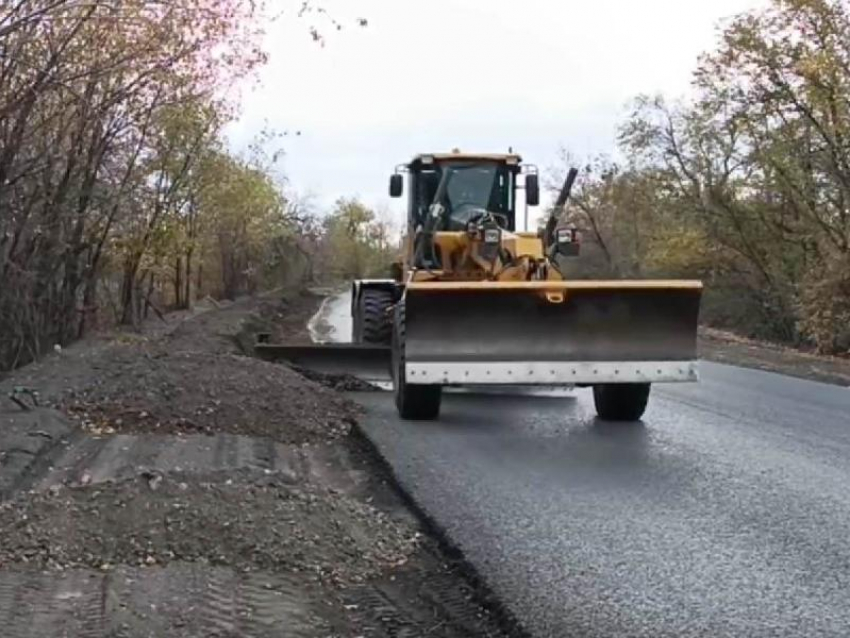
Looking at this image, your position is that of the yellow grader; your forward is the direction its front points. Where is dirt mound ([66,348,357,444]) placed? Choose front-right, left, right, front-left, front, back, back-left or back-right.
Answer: right

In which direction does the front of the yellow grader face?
toward the camera

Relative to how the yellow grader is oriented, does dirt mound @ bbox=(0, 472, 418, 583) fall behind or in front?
in front
